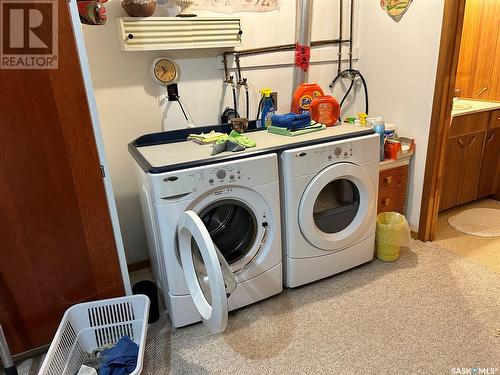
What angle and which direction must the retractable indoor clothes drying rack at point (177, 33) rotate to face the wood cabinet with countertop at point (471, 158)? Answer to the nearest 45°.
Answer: approximately 45° to its left

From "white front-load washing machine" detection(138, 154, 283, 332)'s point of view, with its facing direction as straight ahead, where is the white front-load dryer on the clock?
The white front-load dryer is roughly at 10 o'clock from the white front-load washing machine.

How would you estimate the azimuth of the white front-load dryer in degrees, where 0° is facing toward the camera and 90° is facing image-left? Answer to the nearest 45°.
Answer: approximately 315°

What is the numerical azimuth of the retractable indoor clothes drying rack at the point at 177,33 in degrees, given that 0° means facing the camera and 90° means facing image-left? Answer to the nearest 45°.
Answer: approximately 315°

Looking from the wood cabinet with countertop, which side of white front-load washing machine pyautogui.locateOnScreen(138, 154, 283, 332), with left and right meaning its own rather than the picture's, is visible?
left

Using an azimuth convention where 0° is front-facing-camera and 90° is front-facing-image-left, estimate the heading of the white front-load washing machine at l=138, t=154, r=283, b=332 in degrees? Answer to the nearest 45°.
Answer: approximately 315°
